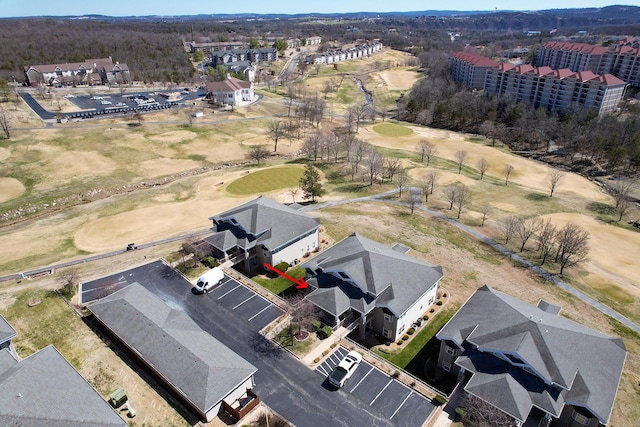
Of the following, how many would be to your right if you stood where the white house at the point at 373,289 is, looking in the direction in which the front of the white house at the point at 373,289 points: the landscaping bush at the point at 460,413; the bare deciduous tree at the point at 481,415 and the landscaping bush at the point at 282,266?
1

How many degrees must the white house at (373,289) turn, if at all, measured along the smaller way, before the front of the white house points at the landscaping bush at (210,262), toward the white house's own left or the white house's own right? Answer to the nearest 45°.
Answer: approximately 45° to the white house's own right

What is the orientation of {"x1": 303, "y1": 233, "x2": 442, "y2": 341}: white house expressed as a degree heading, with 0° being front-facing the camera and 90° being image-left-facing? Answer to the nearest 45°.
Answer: approximately 45°

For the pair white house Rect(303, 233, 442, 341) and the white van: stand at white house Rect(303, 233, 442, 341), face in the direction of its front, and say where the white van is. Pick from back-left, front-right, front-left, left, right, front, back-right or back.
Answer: front-right

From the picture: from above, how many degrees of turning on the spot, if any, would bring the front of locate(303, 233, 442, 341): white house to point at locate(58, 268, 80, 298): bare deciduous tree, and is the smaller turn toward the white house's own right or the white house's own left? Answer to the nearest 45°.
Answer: approximately 45° to the white house's own right

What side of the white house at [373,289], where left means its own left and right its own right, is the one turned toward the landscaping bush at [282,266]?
right
